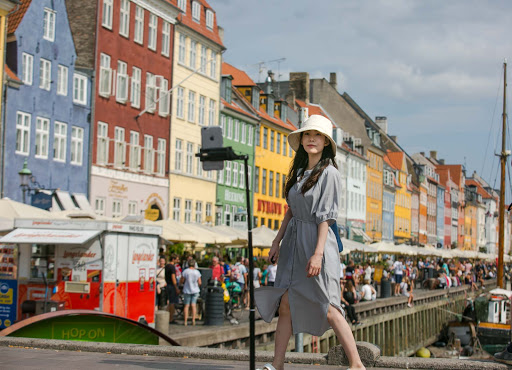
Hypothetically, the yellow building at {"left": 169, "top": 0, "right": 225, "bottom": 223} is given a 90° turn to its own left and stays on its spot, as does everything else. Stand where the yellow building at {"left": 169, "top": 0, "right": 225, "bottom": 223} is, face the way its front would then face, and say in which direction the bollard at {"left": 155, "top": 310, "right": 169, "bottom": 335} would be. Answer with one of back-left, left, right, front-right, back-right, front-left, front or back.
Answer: back-right

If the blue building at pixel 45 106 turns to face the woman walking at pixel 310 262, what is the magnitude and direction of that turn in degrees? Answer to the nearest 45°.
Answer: approximately 45° to its right

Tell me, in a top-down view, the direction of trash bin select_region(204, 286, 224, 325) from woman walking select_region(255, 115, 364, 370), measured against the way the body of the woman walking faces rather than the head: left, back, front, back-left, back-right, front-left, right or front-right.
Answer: back-right

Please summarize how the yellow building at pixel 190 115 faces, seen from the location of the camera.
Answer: facing the viewer and to the right of the viewer

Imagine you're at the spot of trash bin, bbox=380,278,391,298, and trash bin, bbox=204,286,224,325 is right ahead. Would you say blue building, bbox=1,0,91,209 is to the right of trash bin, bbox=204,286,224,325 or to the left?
right

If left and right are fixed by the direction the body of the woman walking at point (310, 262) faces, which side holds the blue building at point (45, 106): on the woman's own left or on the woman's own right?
on the woman's own right

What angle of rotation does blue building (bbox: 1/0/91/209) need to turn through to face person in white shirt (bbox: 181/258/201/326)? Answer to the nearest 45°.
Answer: approximately 45° to its right

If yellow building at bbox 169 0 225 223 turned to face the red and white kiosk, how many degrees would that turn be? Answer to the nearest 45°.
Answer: approximately 45° to its right

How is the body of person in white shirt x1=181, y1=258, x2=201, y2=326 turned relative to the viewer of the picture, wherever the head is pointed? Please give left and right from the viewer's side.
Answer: facing away from the viewer

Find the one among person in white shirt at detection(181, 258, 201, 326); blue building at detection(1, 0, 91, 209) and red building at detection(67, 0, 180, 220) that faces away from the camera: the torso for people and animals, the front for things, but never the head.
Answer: the person in white shirt

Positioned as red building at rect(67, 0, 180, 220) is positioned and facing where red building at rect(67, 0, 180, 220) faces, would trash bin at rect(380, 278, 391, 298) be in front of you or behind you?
in front
